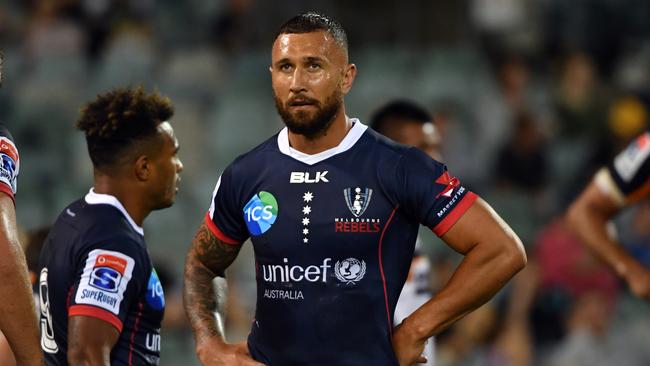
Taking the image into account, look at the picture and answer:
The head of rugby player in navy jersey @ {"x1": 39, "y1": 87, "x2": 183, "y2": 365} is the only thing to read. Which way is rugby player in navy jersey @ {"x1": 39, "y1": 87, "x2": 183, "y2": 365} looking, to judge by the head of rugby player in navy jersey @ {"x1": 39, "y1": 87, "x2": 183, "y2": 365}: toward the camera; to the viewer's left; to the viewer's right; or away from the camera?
to the viewer's right

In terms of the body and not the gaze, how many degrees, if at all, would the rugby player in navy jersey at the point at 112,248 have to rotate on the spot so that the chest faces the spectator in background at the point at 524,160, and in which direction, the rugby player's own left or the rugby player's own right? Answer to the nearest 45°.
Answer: approximately 45° to the rugby player's own left

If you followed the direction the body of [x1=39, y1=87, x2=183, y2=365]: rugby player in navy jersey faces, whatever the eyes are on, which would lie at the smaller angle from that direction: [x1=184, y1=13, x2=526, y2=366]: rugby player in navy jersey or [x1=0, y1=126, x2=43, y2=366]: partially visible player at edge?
the rugby player in navy jersey

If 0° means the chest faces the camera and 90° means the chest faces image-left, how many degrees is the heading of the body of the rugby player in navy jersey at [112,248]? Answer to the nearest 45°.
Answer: approximately 270°

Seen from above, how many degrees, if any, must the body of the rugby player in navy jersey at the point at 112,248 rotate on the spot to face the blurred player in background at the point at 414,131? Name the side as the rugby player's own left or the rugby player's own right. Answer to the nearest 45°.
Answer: approximately 45° to the rugby player's own left
